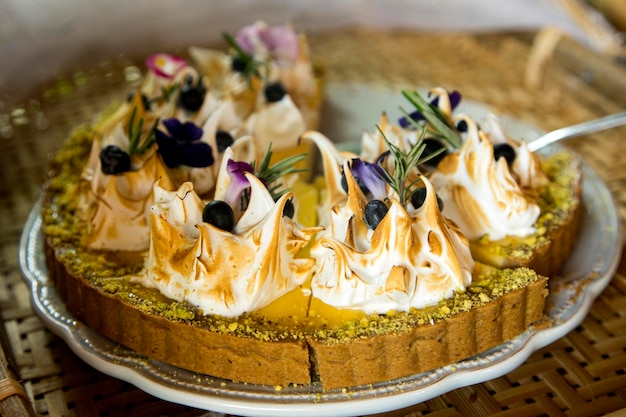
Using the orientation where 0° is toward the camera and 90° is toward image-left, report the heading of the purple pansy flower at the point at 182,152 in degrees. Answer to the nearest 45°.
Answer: approximately 0°

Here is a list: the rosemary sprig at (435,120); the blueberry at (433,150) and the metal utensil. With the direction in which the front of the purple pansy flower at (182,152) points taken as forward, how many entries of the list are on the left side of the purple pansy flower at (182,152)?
3

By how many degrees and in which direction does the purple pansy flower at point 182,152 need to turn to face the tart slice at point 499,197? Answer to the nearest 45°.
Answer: approximately 90° to its left

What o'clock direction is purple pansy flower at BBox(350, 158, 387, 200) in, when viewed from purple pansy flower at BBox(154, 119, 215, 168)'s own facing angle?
purple pansy flower at BBox(350, 158, 387, 200) is roughly at 10 o'clock from purple pansy flower at BBox(154, 119, 215, 168).

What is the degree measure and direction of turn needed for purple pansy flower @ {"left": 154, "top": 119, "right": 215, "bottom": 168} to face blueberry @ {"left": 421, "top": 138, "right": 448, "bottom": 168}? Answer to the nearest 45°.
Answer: approximately 90° to its left

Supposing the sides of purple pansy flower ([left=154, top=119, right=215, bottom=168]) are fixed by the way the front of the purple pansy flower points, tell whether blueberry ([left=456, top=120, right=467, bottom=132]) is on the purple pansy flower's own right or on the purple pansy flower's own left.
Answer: on the purple pansy flower's own left

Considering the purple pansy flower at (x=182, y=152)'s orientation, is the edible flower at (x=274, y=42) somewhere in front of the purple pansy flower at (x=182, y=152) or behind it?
behind

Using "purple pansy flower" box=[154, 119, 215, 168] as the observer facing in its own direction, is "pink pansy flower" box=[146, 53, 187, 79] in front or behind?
behind

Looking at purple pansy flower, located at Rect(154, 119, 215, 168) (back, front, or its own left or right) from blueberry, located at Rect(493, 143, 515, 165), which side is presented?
left

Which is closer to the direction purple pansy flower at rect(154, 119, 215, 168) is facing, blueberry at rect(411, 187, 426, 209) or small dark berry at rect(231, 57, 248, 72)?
the blueberry
